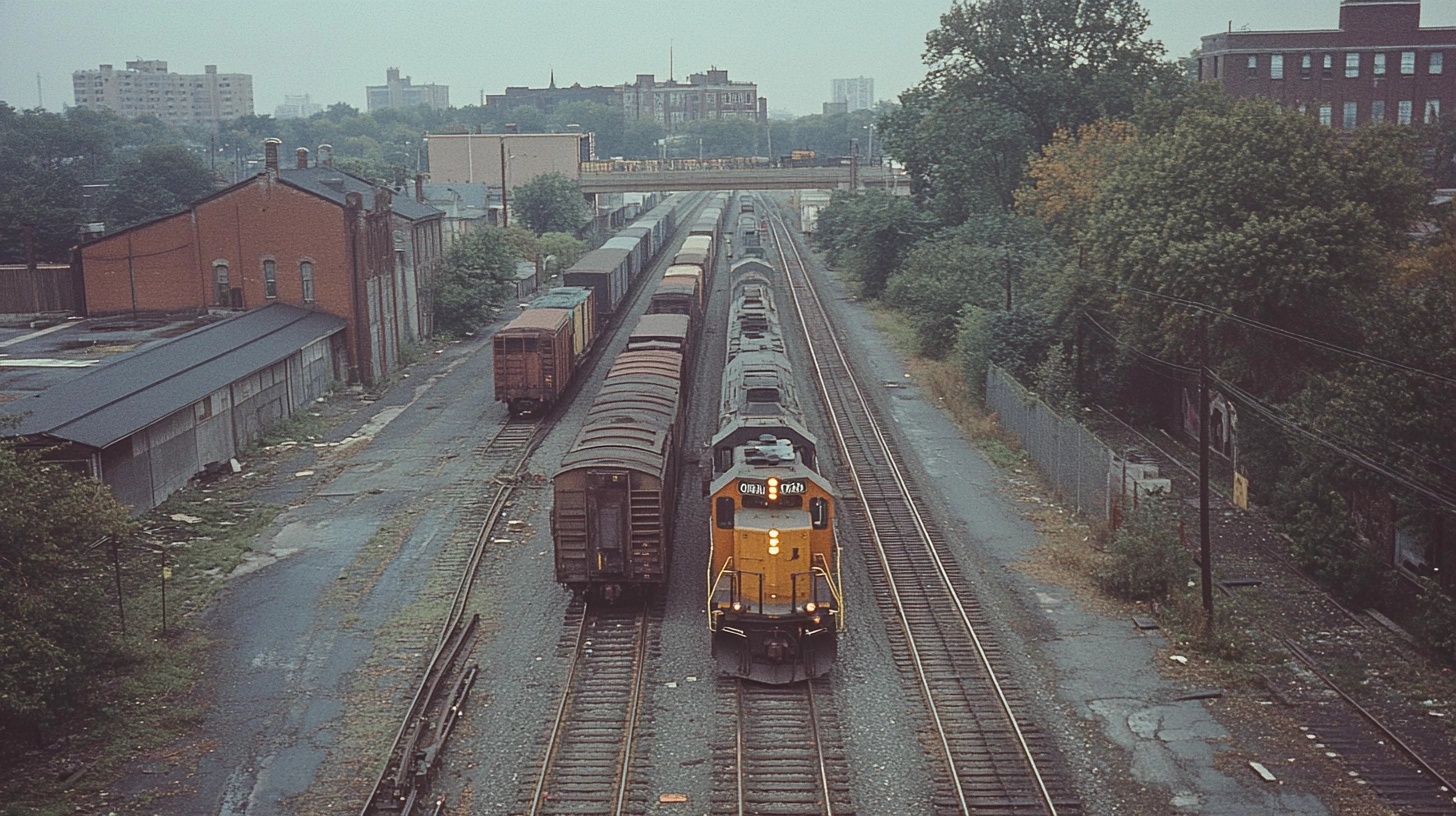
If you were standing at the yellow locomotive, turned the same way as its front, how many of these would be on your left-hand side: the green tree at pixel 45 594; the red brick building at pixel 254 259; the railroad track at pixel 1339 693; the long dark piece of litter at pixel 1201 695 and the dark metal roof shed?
2

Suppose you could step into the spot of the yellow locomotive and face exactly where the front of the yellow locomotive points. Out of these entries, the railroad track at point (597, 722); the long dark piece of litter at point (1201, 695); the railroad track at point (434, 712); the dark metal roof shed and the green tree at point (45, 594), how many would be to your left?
1

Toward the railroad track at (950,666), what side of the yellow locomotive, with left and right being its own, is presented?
left

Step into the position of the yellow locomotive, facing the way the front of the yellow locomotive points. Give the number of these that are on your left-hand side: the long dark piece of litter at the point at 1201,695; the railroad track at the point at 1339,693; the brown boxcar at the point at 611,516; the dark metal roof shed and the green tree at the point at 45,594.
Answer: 2

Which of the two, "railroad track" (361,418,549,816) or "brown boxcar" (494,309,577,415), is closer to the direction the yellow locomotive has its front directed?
the railroad track

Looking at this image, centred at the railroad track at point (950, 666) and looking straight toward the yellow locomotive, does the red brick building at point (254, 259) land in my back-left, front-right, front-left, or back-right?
front-right

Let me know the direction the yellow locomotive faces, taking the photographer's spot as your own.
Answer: facing the viewer

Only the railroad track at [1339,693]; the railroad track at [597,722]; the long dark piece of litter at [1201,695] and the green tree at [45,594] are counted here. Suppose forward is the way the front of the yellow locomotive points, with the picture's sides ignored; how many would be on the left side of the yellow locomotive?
2

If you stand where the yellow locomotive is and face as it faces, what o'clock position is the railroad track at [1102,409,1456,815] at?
The railroad track is roughly at 9 o'clock from the yellow locomotive.

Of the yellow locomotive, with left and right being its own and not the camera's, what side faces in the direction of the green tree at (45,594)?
right

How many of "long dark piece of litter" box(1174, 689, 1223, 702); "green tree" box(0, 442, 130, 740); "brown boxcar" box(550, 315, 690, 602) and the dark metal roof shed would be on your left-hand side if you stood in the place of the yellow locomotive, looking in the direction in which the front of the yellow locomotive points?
1

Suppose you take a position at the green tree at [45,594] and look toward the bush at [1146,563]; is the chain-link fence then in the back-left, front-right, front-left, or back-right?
front-left

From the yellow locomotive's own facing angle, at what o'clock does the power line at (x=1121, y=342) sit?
The power line is roughly at 7 o'clock from the yellow locomotive.
